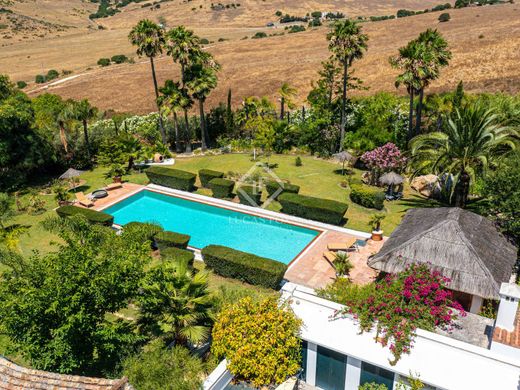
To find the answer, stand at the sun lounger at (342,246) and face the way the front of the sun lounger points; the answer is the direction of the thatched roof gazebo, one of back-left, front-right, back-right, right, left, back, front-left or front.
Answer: back-left

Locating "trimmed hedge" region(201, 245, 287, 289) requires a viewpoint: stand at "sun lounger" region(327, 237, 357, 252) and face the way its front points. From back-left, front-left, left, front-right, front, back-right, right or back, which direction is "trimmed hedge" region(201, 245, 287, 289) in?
front-left

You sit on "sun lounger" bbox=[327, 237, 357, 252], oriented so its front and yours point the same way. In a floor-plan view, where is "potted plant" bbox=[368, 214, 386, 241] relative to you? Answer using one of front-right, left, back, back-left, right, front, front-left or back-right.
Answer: back-right

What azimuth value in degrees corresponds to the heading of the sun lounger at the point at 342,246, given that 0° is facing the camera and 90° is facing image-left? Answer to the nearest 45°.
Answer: approximately 90°

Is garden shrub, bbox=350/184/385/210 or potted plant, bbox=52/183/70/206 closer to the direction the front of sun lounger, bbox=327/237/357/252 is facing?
the potted plant

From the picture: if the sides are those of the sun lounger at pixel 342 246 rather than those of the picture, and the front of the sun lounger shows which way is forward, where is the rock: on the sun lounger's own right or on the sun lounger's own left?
on the sun lounger's own right

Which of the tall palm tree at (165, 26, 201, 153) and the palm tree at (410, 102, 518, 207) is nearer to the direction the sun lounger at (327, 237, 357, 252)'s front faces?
the tall palm tree

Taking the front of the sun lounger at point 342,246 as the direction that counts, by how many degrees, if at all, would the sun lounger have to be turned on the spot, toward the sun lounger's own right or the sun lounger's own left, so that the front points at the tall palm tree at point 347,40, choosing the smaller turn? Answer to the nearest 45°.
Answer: approximately 90° to the sun lounger's own right

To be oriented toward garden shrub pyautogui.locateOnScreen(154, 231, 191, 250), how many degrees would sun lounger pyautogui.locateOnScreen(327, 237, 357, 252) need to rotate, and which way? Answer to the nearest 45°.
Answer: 0° — it already faces it

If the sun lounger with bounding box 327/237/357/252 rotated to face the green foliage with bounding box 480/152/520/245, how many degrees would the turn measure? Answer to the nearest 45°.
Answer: approximately 180°

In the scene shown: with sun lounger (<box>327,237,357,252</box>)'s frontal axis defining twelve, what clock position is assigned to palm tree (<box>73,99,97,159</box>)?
The palm tree is roughly at 1 o'clock from the sun lounger.

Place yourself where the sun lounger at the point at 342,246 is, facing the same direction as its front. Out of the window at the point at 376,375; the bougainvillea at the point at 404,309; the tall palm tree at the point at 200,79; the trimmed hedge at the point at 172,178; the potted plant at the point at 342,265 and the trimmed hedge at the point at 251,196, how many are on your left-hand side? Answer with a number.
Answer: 3

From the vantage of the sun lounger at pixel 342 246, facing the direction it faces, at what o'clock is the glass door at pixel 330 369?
The glass door is roughly at 9 o'clock from the sun lounger.

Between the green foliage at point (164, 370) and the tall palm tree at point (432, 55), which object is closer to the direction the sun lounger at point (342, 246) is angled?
the green foliage

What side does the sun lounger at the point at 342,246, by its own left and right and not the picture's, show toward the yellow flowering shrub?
left

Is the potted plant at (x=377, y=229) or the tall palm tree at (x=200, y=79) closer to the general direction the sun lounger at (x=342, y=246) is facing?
the tall palm tree

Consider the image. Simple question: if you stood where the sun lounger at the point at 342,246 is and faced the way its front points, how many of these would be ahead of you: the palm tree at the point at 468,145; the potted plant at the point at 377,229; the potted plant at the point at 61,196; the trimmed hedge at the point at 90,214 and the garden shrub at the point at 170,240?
3
